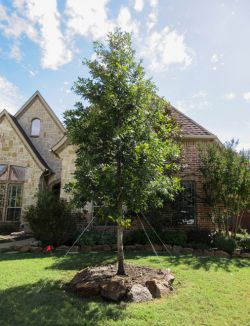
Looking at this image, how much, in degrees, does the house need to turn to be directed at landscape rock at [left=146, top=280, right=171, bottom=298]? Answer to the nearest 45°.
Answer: approximately 45° to its left

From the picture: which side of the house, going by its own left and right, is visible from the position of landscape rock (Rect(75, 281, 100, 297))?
front

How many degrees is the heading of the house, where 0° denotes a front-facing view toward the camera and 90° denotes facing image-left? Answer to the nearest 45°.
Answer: approximately 0°

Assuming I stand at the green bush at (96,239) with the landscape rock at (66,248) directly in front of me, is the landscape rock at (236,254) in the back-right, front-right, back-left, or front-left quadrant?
back-left

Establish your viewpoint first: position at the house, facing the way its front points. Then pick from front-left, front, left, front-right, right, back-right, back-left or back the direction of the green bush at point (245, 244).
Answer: front-left

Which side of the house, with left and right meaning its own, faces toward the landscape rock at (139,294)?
front

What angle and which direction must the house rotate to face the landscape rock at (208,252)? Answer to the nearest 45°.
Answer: approximately 45° to its left
